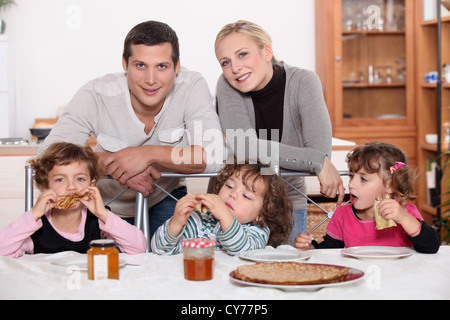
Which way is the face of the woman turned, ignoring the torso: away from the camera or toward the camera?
toward the camera

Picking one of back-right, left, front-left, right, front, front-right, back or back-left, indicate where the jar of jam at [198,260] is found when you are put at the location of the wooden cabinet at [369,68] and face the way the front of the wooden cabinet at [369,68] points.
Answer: front

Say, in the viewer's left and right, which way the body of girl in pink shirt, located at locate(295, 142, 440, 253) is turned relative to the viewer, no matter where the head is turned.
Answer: facing the viewer and to the left of the viewer

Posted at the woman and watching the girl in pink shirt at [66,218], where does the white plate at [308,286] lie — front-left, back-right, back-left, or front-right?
front-left

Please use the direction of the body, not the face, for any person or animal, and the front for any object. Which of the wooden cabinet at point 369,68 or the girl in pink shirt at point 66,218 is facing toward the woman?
the wooden cabinet

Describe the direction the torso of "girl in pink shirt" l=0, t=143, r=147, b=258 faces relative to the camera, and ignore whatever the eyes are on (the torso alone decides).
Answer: toward the camera

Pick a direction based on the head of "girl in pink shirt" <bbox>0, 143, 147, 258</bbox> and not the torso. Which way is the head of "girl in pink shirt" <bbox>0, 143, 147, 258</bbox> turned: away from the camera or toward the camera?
toward the camera

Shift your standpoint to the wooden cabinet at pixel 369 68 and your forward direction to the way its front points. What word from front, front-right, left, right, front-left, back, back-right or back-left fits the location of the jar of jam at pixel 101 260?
front

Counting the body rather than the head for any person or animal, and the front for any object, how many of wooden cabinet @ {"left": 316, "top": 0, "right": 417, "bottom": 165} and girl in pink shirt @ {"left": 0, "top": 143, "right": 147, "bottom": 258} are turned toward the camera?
2

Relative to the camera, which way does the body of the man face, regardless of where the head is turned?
toward the camera

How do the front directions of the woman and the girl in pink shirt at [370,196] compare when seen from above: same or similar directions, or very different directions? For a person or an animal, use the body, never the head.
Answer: same or similar directions

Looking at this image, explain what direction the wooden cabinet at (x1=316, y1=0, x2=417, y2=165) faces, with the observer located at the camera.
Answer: facing the viewer

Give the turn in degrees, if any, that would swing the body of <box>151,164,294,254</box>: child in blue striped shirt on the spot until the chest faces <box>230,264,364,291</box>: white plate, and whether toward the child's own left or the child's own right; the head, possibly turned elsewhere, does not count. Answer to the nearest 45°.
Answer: approximately 45° to the child's own left
